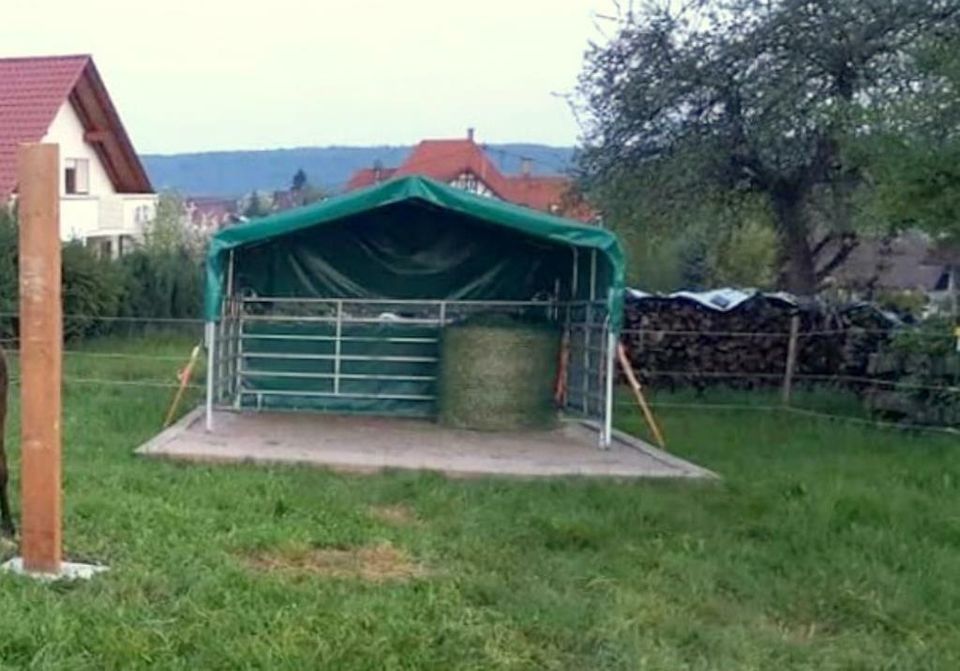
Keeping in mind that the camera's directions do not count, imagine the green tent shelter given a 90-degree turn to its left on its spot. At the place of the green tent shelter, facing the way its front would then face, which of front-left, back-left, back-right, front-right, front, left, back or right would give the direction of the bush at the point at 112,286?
back-left

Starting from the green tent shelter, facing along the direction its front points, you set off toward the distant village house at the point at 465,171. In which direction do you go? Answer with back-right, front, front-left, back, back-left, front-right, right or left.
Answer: back

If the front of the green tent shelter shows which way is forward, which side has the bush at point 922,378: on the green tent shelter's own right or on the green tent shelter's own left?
on the green tent shelter's own left

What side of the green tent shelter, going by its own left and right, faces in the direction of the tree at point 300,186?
back

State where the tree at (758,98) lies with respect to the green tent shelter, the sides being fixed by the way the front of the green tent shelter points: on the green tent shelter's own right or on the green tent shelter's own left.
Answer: on the green tent shelter's own left

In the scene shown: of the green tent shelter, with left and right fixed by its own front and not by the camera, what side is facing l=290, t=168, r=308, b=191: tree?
back

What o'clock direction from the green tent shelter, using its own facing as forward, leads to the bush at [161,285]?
The bush is roughly at 5 o'clock from the green tent shelter.

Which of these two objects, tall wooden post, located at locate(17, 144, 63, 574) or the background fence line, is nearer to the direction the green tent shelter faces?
the tall wooden post

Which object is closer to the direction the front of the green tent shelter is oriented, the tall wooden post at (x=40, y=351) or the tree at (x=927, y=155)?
the tall wooden post

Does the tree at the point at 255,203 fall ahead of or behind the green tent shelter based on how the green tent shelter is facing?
behind

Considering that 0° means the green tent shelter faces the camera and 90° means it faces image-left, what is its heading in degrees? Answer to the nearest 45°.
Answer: approximately 0°
